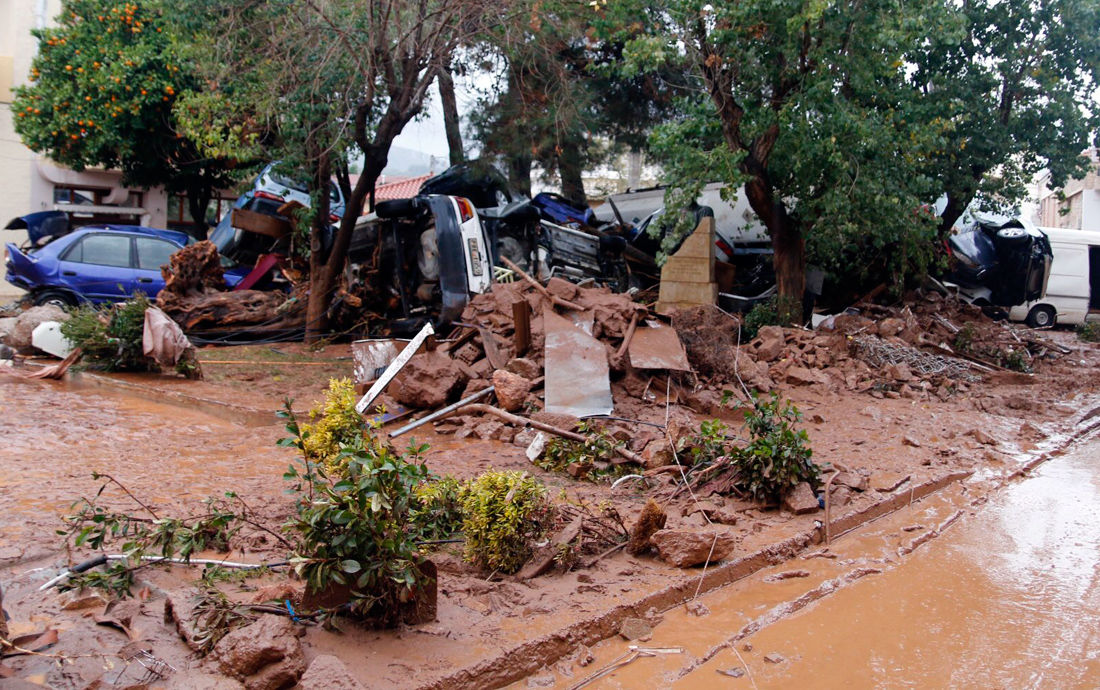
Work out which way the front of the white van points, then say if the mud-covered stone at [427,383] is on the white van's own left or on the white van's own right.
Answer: on the white van's own right

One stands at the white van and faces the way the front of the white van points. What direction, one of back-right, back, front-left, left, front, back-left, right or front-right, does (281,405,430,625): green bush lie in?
right

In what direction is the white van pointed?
to the viewer's right
